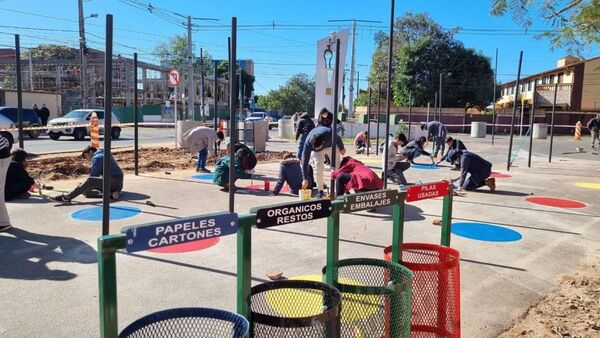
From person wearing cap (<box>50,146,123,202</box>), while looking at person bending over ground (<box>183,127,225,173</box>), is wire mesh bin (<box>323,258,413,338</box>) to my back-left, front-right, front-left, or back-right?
back-right

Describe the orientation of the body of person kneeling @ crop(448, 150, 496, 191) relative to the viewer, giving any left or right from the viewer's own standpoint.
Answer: facing to the left of the viewer

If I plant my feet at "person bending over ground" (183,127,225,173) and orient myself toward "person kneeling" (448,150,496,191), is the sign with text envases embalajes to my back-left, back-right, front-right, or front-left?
front-right

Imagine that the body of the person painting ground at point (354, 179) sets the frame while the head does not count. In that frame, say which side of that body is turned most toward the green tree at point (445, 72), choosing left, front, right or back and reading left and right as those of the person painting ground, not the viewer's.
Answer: right

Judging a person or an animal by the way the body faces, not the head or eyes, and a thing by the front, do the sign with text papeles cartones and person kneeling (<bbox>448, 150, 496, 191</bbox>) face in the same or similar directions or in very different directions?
very different directions

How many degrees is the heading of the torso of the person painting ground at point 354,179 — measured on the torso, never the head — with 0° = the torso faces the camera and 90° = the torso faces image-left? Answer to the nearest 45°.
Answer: approximately 90°

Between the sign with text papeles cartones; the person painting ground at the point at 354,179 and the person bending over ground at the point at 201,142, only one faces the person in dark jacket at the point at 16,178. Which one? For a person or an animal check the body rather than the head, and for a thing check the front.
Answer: the person painting ground at the point at 354,179

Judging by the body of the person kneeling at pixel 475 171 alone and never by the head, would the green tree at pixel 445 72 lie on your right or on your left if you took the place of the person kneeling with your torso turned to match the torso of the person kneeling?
on your right

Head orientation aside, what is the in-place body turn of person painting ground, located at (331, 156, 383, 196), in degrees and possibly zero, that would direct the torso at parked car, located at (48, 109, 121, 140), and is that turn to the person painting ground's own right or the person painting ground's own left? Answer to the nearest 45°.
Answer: approximately 45° to the person painting ground's own right

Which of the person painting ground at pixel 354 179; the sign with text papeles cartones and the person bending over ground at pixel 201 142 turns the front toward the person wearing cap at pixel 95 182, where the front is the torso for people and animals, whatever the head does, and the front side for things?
the person painting ground at pixel 354 179

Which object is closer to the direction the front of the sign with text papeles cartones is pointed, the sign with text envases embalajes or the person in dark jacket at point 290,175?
the sign with text envases embalajes

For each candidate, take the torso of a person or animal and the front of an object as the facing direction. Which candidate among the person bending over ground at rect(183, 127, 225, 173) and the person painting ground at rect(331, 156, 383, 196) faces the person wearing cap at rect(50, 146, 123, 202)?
the person painting ground at rect(331, 156, 383, 196)

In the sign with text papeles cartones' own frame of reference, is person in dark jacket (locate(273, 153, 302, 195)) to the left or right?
on its left
